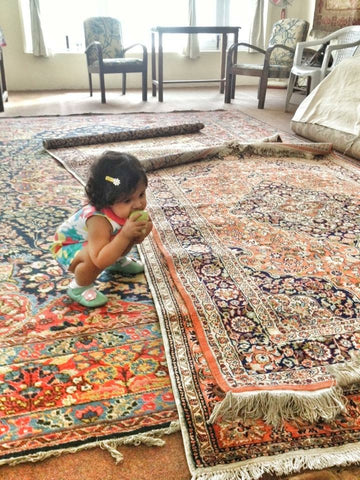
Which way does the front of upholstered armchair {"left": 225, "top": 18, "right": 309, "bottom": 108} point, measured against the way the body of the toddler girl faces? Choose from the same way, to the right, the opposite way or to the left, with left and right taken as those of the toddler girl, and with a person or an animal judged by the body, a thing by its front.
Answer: to the right

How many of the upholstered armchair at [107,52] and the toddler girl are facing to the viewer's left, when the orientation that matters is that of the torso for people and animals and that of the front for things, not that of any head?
0

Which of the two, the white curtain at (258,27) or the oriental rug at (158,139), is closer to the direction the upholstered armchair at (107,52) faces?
the oriental rug

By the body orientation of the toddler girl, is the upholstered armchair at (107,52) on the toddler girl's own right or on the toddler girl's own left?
on the toddler girl's own left

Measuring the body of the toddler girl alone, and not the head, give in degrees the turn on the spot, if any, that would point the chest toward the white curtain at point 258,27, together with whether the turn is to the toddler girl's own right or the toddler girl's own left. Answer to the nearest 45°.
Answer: approximately 90° to the toddler girl's own left

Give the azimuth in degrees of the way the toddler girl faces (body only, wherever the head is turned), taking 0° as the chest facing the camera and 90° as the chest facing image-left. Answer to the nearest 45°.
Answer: approximately 315°

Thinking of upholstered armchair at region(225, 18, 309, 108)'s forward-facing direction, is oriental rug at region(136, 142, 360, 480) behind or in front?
in front

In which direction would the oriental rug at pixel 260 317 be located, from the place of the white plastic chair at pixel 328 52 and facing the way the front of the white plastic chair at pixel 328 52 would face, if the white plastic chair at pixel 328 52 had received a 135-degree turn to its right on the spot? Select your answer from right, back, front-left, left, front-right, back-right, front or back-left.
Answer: back

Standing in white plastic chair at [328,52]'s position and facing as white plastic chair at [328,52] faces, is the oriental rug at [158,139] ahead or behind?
ahead

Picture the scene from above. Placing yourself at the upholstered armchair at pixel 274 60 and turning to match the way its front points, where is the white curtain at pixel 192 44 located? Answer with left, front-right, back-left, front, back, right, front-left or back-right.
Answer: right

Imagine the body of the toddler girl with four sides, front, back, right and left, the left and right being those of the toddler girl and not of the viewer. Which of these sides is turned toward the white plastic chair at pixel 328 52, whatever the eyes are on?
left
